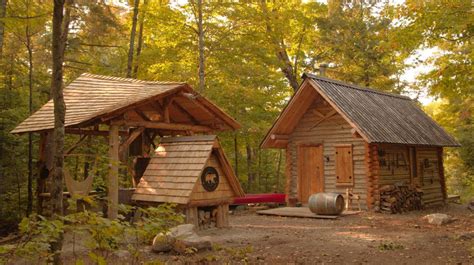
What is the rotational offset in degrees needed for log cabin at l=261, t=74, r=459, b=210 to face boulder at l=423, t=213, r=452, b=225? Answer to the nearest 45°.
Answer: approximately 90° to its left

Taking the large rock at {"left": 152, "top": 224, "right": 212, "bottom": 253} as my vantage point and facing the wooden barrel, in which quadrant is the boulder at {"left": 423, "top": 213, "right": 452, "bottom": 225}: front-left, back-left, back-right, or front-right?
front-right

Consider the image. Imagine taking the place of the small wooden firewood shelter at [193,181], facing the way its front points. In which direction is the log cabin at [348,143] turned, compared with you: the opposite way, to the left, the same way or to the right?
to the right

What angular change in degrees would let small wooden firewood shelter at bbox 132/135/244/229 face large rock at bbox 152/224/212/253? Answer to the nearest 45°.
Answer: approximately 45° to its right

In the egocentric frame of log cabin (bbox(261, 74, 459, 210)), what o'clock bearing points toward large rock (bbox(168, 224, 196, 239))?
The large rock is roughly at 11 o'clock from the log cabin.

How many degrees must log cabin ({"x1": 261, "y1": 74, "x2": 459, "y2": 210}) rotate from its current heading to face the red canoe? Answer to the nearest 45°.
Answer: approximately 45° to its right

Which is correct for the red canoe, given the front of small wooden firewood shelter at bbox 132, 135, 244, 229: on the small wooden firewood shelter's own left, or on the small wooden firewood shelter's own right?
on the small wooden firewood shelter's own left

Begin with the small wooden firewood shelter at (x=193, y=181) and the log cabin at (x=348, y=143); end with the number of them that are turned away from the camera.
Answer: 0

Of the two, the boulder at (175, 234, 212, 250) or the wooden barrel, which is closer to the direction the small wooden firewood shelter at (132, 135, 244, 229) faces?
the boulder

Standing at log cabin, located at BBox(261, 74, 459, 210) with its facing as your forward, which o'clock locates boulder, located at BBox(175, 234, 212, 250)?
The boulder is roughly at 11 o'clock from the log cabin.

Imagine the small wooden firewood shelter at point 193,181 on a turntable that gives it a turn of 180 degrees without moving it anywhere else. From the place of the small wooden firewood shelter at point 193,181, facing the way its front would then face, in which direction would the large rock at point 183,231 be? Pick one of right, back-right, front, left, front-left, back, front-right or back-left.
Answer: back-left

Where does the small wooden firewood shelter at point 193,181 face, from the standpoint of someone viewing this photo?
facing the viewer and to the right of the viewer

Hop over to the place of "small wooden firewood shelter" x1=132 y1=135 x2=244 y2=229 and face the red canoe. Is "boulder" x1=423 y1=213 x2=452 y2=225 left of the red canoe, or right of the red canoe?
right

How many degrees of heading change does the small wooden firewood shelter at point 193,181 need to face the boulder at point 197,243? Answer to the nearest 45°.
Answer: approximately 45° to its right

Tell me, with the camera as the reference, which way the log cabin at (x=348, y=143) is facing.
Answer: facing the viewer and to the left of the viewer

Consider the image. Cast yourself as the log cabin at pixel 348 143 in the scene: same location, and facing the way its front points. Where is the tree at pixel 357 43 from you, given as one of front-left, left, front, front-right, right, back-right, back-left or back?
back-right

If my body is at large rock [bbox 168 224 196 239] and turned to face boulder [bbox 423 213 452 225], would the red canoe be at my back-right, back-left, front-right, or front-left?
front-left
